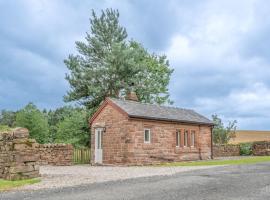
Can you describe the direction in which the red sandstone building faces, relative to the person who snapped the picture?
facing the viewer and to the left of the viewer

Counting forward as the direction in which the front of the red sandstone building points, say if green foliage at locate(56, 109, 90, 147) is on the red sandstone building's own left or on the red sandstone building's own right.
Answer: on the red sandstone building's own right

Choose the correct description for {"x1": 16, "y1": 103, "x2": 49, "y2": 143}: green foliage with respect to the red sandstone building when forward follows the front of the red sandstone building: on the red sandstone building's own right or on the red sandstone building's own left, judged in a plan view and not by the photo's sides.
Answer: on the red sandstone building's own right

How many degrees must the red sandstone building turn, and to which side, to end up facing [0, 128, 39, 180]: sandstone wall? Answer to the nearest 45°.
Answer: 0° — it already faces it

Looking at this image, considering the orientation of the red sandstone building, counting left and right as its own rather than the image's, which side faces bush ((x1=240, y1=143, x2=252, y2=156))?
back

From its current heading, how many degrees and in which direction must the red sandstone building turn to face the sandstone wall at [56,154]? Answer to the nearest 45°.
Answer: approximately 45° to its right

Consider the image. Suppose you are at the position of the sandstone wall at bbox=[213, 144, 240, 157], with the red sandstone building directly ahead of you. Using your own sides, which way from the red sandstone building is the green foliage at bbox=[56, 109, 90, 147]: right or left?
right

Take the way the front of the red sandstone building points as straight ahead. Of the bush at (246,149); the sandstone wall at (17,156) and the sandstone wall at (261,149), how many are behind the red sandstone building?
2

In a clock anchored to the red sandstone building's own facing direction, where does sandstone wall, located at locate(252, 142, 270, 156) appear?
The sandstone wall is roughly at 6 o'clock from the red sandstone building.

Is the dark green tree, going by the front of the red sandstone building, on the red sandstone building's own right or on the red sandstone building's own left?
on the red sandstone building's own right
